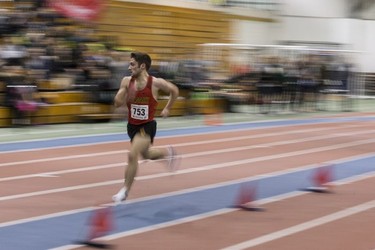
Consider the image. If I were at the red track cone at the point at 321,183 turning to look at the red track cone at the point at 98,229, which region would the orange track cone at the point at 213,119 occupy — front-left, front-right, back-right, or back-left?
back-right

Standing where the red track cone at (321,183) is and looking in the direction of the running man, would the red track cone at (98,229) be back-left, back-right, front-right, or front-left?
front-left

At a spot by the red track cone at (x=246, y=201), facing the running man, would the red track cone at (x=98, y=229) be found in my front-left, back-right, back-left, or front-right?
front-left

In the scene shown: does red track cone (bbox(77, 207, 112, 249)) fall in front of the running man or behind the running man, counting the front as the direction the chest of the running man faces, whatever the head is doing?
in front

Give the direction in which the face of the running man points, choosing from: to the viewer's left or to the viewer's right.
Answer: to the viewer's left

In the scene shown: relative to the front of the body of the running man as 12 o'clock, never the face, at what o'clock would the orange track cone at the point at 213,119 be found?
The orange track cone is roughly at 5 o'clock from the running man.

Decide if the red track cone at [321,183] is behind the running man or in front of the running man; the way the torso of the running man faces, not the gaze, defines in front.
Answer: behind
